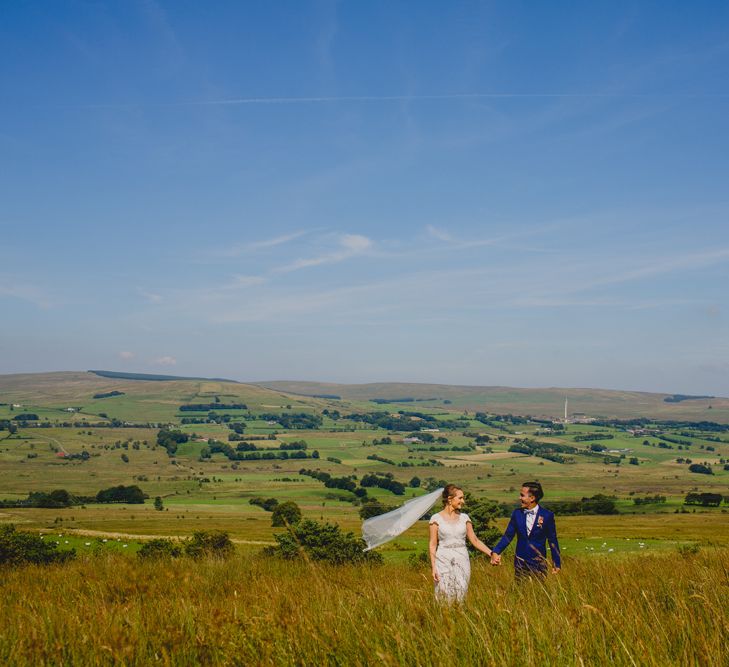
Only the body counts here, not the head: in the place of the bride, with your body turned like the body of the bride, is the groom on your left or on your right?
on your left

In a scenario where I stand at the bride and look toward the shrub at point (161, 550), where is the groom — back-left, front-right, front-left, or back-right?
back-right

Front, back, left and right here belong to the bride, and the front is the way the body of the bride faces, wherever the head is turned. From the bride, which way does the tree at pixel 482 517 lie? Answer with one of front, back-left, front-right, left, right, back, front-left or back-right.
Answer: back

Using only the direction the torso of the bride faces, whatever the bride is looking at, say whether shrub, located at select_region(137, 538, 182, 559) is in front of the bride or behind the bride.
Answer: behind

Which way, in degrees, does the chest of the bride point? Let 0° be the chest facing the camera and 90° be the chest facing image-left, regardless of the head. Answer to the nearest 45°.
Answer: approximately 0°
